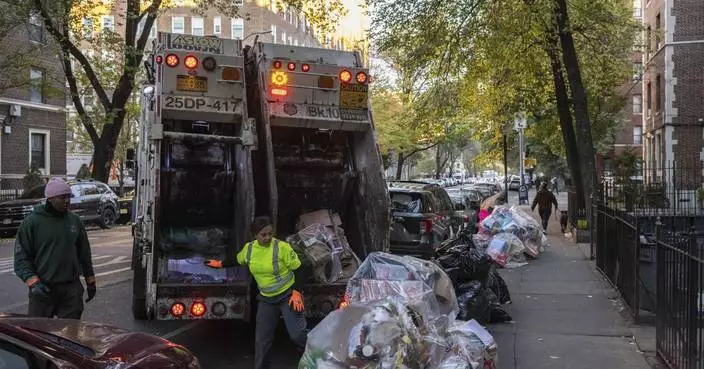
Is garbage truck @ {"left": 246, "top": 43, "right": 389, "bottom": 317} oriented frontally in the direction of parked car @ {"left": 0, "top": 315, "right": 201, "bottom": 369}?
no

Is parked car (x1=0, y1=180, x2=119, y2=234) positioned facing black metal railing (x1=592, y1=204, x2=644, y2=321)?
no

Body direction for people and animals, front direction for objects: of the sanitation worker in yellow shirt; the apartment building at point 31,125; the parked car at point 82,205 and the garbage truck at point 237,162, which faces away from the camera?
the garbage truck

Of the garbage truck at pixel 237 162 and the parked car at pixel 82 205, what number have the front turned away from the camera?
1

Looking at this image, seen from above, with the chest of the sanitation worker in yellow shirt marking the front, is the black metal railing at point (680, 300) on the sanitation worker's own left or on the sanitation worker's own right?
on the sanitation worker's own left

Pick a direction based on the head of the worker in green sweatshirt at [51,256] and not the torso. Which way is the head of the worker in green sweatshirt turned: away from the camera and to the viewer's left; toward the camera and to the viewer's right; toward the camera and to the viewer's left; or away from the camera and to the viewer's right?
toward the camera and to the viewer's right

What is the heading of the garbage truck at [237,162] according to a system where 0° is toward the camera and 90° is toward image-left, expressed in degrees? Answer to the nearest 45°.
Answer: approximately 180°

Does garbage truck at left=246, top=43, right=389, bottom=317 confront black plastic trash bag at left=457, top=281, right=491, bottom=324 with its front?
no

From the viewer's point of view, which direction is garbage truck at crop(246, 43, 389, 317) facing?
away from the camera

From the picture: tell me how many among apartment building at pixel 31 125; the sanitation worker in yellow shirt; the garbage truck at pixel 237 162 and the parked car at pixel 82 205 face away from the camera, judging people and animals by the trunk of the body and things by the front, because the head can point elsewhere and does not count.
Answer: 1

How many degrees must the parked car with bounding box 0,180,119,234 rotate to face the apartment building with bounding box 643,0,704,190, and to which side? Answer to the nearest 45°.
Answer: approximately 135° to its left

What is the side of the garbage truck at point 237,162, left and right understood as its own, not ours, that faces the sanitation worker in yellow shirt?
back

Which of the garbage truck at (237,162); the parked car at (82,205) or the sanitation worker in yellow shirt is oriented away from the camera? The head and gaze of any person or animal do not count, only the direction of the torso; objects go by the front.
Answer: the garbage truck

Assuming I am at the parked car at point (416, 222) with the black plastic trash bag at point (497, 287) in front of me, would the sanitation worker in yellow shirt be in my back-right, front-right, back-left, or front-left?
front-right

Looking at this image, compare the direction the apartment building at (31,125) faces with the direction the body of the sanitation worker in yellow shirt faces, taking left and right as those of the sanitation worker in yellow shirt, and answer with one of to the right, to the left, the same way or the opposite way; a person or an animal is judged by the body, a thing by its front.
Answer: to the left
